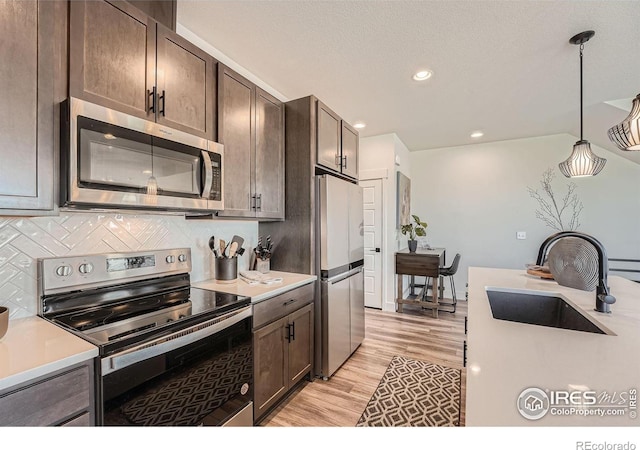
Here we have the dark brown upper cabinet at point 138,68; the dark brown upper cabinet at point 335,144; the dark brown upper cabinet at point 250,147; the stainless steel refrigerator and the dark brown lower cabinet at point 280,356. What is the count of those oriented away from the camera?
0

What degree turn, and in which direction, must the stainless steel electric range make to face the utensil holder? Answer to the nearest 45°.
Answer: approximately 90° to its left

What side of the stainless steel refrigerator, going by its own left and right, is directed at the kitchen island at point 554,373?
front

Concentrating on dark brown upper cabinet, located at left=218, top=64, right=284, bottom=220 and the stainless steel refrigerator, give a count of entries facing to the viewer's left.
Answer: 0

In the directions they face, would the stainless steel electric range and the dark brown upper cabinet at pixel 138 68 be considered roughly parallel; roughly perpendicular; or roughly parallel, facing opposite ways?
roughly parallel

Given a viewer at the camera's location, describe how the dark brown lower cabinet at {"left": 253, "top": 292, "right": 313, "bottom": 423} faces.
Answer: facing the viewer and to the right of the viewer

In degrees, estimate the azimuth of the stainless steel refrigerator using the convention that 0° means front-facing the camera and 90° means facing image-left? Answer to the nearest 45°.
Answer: approximately 315°

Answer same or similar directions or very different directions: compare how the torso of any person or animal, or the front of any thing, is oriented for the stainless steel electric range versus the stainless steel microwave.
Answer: same or similar directions

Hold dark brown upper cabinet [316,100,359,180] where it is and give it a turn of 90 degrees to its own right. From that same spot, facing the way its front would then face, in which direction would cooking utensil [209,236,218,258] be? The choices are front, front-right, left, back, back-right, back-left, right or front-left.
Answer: front

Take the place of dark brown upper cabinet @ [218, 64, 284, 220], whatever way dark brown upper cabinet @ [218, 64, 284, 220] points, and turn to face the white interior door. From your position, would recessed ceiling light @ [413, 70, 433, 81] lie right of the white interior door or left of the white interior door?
right

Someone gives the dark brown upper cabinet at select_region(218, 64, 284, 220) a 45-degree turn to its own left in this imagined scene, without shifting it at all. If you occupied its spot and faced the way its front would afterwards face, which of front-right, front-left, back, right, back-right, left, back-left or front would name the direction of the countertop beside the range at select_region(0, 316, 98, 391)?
back-right

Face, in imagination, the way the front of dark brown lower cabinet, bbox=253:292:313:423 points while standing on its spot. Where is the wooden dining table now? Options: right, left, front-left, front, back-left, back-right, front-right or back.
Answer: left

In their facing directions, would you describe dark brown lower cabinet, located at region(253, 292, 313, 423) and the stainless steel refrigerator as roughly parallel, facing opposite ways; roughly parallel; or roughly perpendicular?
roughly parallel

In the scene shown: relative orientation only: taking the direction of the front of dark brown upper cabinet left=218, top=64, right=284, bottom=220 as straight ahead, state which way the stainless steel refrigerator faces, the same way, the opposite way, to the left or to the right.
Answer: the same way

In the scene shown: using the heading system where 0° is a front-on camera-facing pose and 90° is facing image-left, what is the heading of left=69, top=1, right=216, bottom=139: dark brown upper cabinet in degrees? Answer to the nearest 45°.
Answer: approximately 315°

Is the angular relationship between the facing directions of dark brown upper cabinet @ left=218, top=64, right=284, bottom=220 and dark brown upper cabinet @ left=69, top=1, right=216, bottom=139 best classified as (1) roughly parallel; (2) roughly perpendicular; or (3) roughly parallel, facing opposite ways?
roughly parallel

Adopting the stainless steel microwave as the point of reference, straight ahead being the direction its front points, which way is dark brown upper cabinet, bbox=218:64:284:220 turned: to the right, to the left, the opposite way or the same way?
the same way

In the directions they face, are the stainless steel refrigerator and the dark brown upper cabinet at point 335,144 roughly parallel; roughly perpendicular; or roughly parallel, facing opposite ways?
roughly parallel

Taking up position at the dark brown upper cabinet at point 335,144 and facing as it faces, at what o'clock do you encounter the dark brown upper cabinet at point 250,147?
the dark brown upper cabinet at point 250,147 is roughly at 3 o'clock from the dark brown upper cabinet at point 335,144.
